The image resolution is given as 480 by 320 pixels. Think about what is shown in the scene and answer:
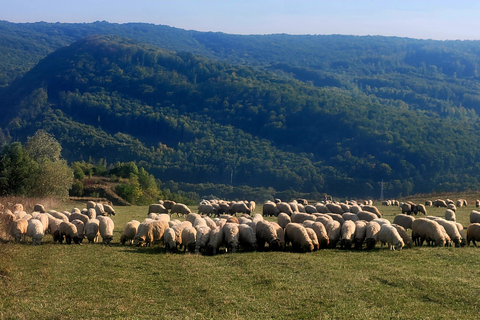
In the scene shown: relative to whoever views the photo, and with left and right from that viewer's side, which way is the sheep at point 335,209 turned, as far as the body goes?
facing to the right of the viewer

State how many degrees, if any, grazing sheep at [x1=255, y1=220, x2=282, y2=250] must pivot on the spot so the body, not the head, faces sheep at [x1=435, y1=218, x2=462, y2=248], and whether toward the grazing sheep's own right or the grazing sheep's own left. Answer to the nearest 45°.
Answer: approximately 45° to the grazing sheep's own left

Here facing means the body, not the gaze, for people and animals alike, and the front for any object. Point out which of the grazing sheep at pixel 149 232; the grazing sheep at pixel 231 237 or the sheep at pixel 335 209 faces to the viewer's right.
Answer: the sheep

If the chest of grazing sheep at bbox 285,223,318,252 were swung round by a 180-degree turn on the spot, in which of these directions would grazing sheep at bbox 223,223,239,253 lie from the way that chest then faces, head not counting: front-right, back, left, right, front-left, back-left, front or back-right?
front-left

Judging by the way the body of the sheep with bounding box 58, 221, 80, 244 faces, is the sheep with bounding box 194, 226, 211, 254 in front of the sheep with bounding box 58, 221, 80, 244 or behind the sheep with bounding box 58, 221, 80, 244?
in front

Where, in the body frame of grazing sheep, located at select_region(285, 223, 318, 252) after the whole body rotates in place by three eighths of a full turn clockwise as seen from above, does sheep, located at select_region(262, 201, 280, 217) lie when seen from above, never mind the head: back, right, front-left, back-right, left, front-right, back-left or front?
right

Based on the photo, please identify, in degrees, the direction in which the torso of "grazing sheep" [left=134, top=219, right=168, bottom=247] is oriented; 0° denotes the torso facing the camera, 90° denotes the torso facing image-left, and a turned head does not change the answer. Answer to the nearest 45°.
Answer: approximately 45°

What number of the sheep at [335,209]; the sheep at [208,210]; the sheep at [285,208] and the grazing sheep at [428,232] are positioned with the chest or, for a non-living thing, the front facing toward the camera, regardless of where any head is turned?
0

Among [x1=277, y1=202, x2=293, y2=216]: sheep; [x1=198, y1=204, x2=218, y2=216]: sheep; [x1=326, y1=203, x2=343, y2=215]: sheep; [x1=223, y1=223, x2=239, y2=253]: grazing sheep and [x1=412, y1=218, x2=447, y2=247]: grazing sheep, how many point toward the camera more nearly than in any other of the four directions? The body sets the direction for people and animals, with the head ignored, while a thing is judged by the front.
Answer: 1
